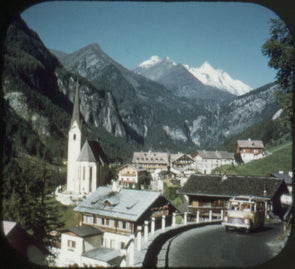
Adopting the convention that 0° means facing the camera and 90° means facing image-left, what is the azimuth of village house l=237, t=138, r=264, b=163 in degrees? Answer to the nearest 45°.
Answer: approximately 0°

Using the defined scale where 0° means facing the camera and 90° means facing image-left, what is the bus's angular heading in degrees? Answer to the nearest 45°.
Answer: approximately 45°

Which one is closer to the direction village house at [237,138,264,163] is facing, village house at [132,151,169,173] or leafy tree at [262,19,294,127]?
the leafy tree

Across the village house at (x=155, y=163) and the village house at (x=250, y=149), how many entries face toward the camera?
2

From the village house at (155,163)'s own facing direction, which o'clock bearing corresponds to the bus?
The bus is roughly at 12 o'clock from the village house.

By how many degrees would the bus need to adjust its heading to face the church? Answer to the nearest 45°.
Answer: approximately 90° to its right

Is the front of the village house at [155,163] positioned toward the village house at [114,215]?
yes

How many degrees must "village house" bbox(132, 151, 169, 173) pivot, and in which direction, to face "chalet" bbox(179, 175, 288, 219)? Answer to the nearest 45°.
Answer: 0° — it already faces it

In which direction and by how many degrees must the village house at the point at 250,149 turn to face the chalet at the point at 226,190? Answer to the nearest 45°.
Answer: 0° — it already faces it
